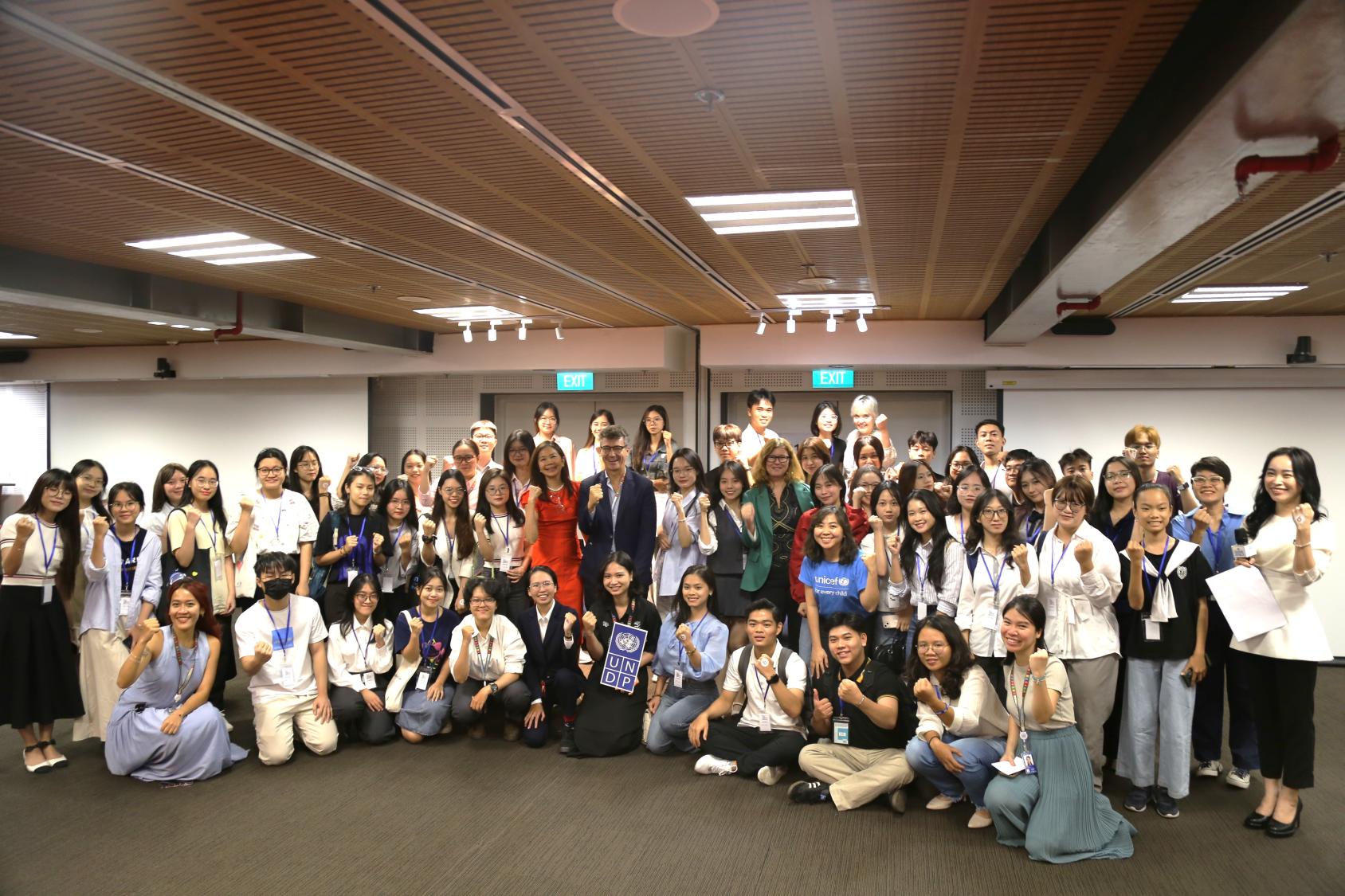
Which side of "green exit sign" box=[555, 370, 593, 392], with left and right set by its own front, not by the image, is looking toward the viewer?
front

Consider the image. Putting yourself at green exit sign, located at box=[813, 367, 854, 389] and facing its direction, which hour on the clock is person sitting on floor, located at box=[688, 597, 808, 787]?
The person sitting on floor is roughly at 12 o'clock from the green exit sign.

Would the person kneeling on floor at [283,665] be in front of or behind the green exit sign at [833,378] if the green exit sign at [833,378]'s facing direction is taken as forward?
in front

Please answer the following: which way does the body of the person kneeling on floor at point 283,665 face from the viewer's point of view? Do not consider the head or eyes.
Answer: toward the camera

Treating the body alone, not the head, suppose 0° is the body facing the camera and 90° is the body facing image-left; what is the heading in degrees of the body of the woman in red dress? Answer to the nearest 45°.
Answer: approximately 0°

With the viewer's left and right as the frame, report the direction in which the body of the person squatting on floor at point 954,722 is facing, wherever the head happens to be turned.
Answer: facing the viewer and to the left of the viewer

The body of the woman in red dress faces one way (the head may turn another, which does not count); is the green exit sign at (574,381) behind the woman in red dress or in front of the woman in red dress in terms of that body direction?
behind

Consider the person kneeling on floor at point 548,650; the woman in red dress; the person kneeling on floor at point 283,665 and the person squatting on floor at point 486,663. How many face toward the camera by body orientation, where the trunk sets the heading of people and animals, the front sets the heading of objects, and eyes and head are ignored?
4

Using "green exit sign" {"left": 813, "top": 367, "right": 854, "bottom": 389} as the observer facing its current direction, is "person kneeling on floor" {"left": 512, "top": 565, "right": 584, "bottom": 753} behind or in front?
in front

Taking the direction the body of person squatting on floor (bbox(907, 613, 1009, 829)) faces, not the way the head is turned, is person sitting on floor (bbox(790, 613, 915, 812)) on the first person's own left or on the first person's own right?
on the first person's own right
